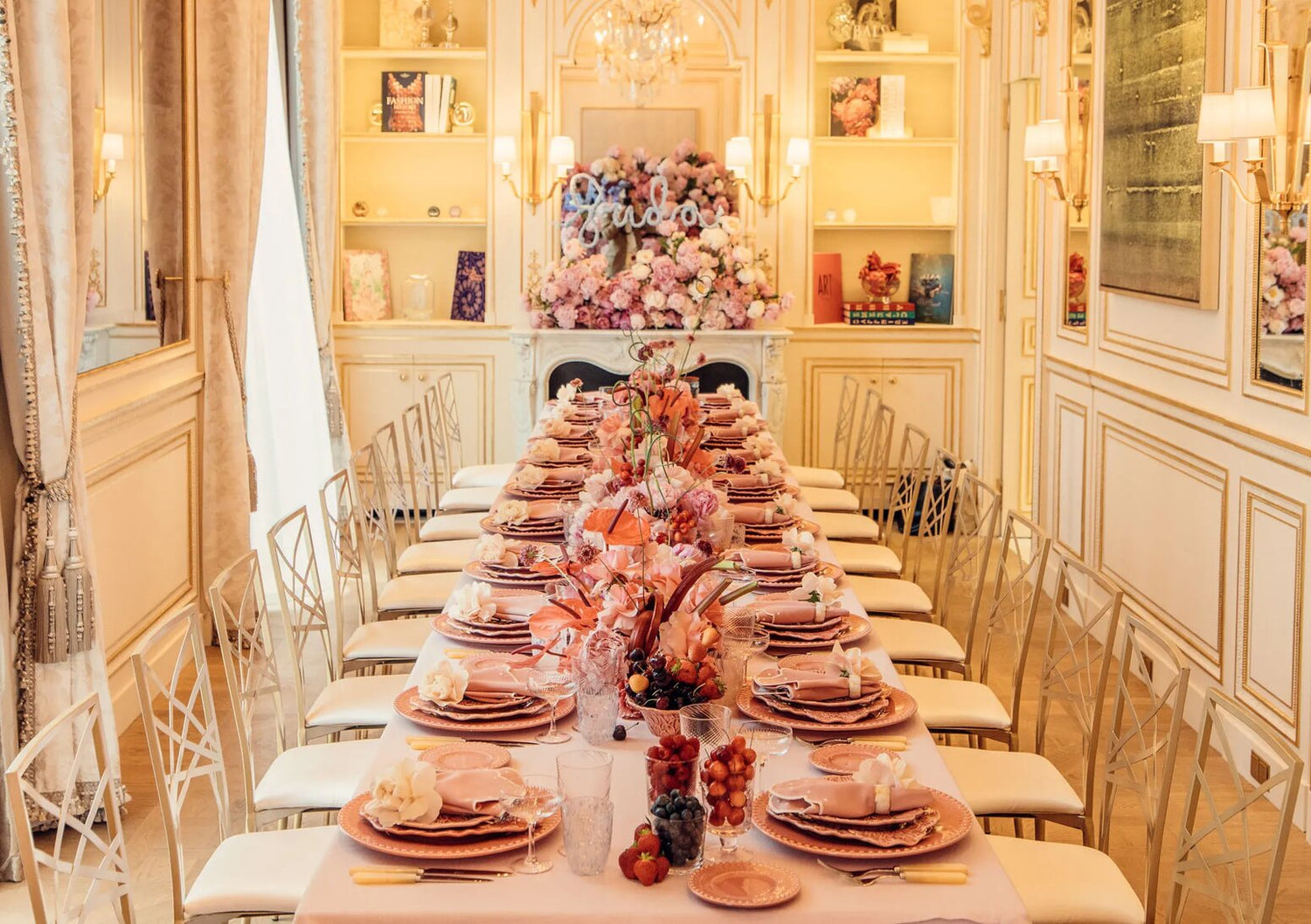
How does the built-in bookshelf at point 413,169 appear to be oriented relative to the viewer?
toward the camera

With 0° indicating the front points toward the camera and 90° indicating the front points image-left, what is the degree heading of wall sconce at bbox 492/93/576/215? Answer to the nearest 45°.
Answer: approximately 0°

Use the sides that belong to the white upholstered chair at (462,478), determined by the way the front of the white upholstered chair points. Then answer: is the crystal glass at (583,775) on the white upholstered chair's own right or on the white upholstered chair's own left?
on the white upholstered chair's own right

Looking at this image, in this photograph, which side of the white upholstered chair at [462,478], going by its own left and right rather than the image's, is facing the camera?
right

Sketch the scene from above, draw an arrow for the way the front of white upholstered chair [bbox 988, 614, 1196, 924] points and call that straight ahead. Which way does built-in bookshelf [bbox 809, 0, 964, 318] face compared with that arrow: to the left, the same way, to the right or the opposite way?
to the left

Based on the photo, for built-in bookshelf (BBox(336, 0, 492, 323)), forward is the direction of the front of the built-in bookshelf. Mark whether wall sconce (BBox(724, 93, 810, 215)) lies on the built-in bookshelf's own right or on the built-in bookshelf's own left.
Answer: on the built-in bookshelf's own left

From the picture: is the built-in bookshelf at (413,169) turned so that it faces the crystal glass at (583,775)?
yes

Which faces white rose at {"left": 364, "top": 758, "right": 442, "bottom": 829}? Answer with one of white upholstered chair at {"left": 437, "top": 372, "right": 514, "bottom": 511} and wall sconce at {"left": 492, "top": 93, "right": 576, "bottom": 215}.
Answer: the wall sconce

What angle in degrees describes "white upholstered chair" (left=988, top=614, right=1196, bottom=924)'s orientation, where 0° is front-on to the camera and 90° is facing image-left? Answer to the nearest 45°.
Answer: approximately 90°

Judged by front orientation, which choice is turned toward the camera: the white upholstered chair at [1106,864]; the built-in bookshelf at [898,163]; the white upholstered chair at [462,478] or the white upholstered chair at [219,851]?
the built-in bookshelf

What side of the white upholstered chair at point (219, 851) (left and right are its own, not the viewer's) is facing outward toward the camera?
right

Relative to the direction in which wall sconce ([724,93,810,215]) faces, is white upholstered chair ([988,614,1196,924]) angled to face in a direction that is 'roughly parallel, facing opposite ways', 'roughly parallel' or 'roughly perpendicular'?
roughly perpendicular

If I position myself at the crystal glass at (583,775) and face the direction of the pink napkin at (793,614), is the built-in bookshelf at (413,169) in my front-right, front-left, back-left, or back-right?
front-left

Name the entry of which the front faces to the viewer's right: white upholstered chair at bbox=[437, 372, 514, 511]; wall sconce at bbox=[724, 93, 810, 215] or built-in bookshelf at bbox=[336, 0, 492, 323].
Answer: the white upholstered chair
